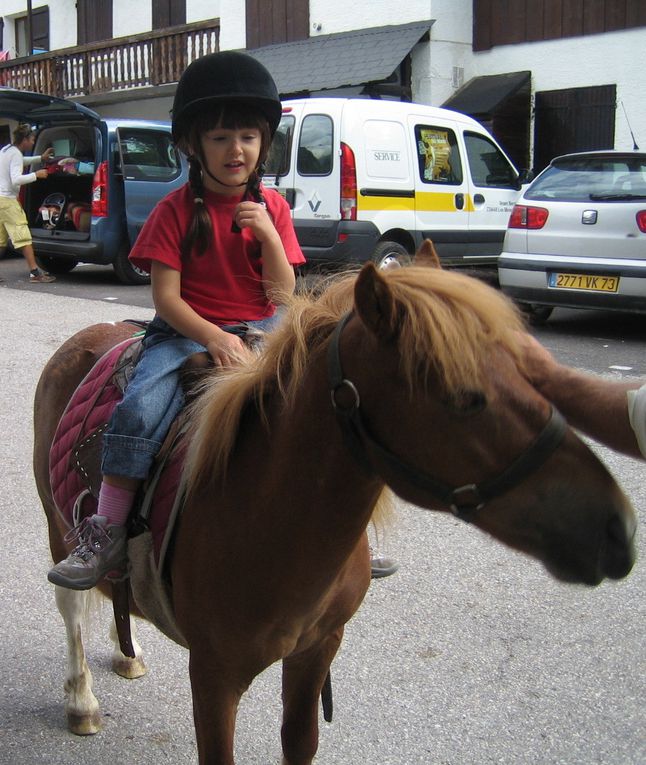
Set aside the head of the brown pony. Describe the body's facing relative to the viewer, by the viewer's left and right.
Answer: facing the viewer and to the right of the viewer

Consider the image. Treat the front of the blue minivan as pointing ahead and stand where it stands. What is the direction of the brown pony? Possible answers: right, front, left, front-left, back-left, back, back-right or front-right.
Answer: back-right

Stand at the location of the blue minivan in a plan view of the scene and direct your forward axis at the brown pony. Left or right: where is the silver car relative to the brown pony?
left

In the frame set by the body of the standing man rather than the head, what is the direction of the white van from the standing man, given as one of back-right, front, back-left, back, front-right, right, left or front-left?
front-right

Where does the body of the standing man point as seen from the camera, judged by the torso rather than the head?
to the viewer's right

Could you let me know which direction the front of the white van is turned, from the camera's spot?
facing away from the viewer and to the right of the viewer

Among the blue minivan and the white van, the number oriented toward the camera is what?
0

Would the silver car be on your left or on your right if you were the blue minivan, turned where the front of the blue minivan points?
on your right

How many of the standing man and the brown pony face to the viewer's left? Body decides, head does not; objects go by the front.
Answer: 0

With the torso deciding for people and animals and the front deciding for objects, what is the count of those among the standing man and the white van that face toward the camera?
0

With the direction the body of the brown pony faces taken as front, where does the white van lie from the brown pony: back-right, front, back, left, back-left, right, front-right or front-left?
back-left

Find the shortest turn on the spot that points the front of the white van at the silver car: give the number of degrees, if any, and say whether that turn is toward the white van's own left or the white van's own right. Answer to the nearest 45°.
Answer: approximately 90° to the white van's own right
